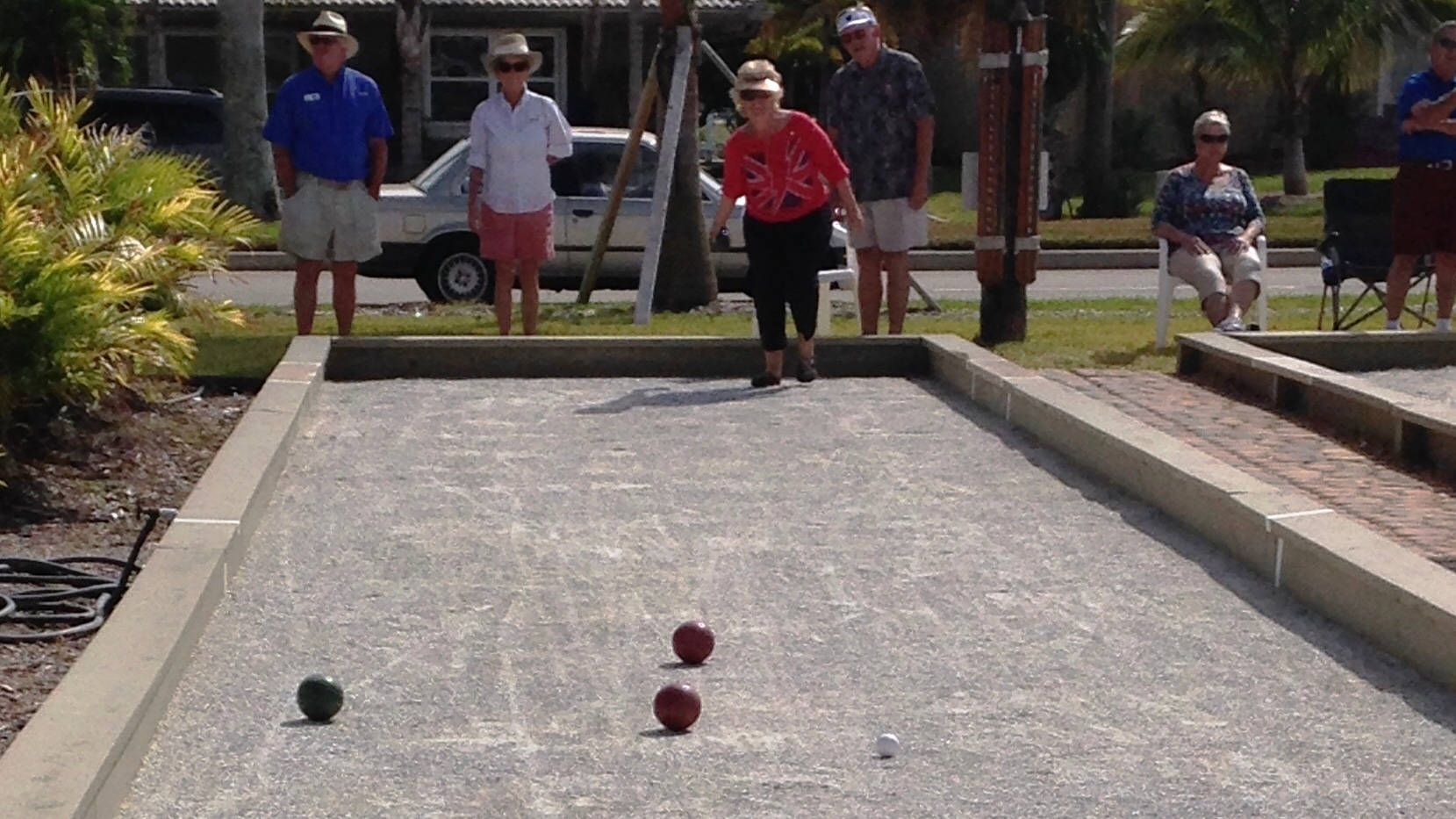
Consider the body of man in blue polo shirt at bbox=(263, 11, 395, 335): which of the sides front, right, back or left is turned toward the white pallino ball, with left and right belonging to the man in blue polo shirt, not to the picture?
front

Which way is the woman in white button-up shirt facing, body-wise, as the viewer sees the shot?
toward the camera

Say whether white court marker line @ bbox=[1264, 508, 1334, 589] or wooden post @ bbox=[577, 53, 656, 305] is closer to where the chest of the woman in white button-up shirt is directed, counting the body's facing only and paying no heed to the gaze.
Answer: the white court marker line

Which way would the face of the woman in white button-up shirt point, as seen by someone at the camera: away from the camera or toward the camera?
toward the camera

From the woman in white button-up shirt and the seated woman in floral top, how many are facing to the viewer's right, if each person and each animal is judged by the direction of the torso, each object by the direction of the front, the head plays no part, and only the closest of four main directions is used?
0

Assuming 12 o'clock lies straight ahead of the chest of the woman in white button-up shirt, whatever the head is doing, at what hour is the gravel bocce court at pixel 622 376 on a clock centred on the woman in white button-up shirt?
The gravel bocce court is roughly at 12 o'clock from the woman in white button-up shirt.

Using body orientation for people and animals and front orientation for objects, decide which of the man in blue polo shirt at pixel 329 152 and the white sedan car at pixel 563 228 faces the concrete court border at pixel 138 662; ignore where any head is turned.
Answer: the man in blue polo shirt

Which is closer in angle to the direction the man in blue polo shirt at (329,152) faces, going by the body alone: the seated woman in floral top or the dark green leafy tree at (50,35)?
the seated woman in floral top

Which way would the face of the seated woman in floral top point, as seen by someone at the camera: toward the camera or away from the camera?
toward the camera

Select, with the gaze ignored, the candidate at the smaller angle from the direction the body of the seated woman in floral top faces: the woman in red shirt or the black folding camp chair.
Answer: the woman in red shirt

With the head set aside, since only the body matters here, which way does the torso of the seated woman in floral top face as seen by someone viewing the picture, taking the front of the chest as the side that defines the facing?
toward the camera
